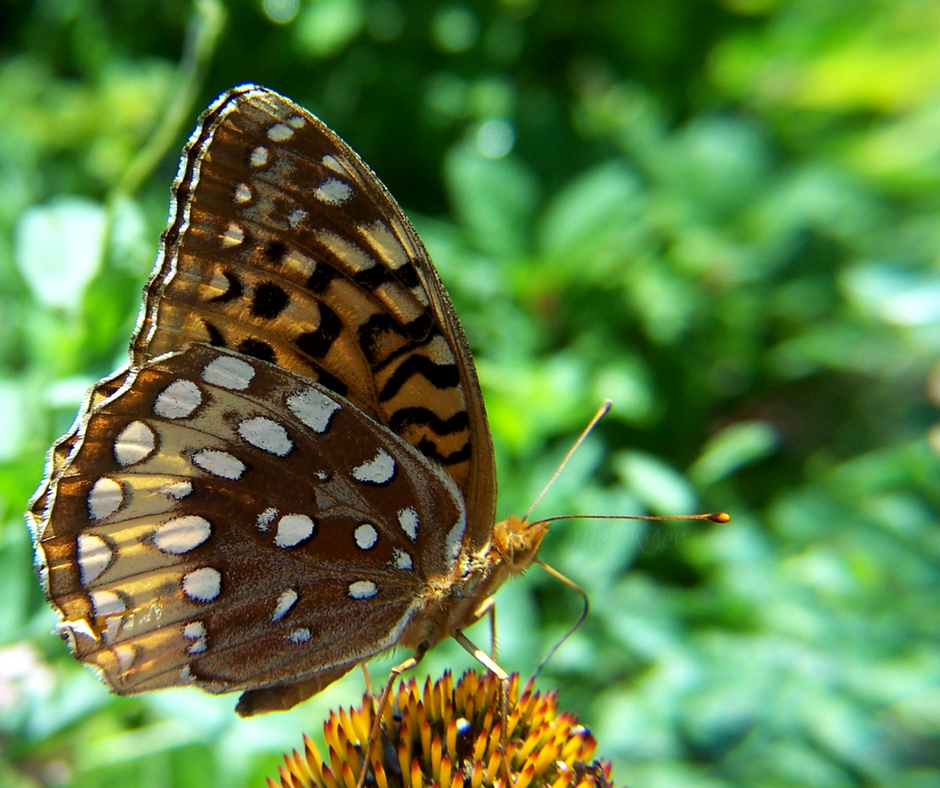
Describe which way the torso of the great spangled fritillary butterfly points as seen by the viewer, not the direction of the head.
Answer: to the viewer's right
